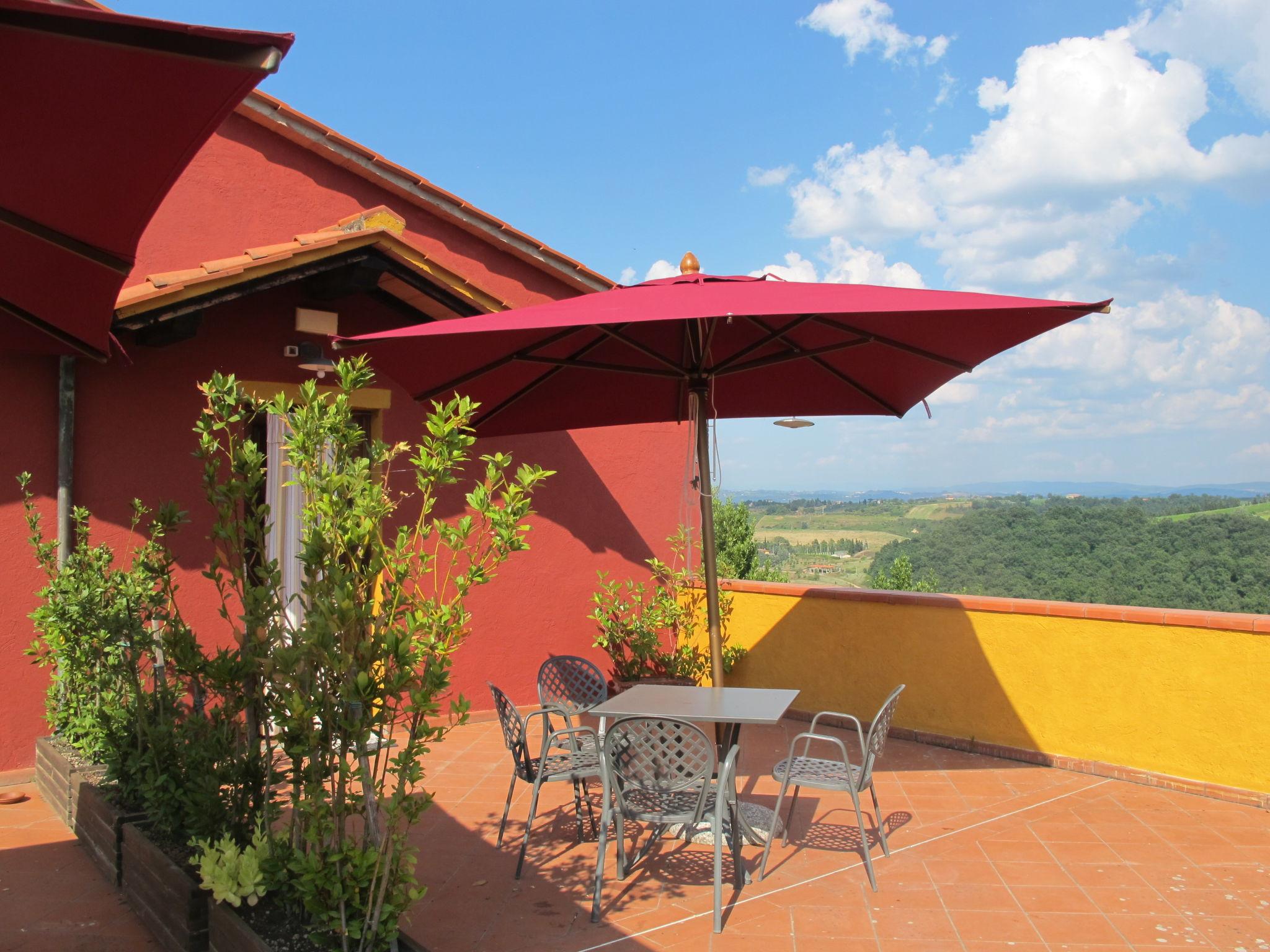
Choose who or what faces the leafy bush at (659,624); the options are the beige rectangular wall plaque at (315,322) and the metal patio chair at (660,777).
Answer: the metal patio chair

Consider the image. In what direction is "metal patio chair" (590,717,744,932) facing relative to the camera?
away from the camera

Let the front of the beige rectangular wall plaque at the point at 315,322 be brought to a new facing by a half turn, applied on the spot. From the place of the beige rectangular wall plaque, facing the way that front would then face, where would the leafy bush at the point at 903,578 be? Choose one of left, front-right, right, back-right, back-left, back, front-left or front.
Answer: front-right

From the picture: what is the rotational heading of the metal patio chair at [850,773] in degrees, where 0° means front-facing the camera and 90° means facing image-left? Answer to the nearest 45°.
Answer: approximately 90°

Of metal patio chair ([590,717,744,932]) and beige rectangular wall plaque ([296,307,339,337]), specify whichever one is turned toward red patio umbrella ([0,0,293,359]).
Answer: the beige rectangular wall plaque

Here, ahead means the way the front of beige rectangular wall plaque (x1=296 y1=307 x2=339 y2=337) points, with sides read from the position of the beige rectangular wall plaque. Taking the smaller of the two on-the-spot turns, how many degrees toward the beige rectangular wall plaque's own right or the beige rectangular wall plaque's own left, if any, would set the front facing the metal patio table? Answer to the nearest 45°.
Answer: approximately 45° to the beige rectangular wall plaque's own left

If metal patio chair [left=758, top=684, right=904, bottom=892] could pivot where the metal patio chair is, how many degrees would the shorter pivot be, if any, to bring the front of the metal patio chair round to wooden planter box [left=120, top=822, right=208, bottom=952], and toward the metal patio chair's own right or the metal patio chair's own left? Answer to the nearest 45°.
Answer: approximately 45° to the metal patio chair's own left

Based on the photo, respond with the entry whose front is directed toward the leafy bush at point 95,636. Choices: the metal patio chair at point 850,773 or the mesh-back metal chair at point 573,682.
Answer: the metal patio chair

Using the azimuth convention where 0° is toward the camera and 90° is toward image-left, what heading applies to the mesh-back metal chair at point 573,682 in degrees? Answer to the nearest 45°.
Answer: approximately 315°
